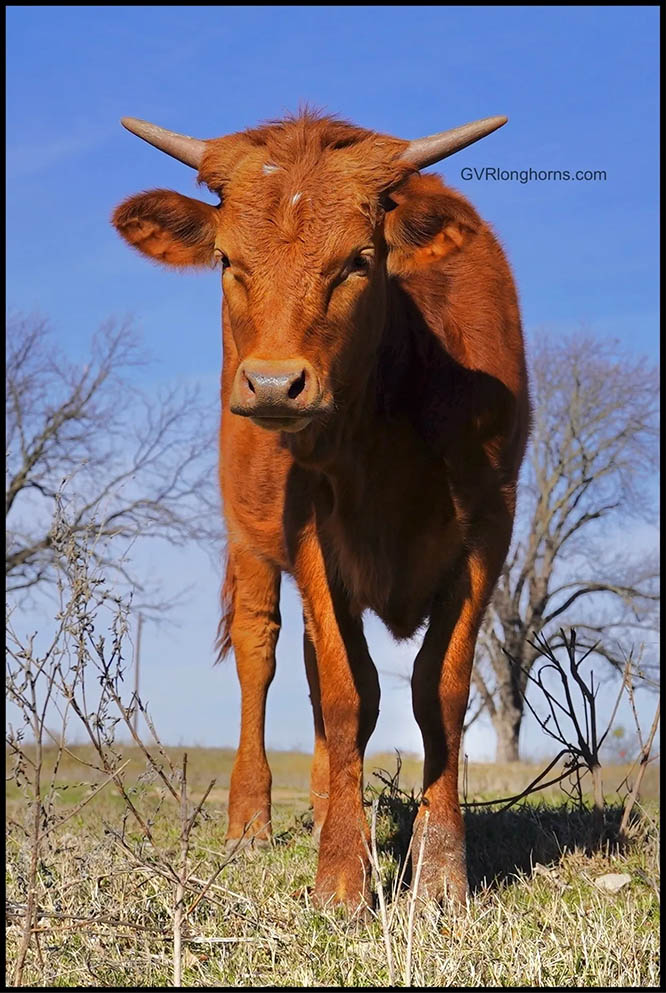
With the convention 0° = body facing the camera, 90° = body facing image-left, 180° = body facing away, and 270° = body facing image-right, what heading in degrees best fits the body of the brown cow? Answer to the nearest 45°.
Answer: approximately 0°

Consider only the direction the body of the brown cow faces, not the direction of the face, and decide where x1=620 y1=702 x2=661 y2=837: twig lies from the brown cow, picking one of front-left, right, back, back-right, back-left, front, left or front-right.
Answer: back-left
